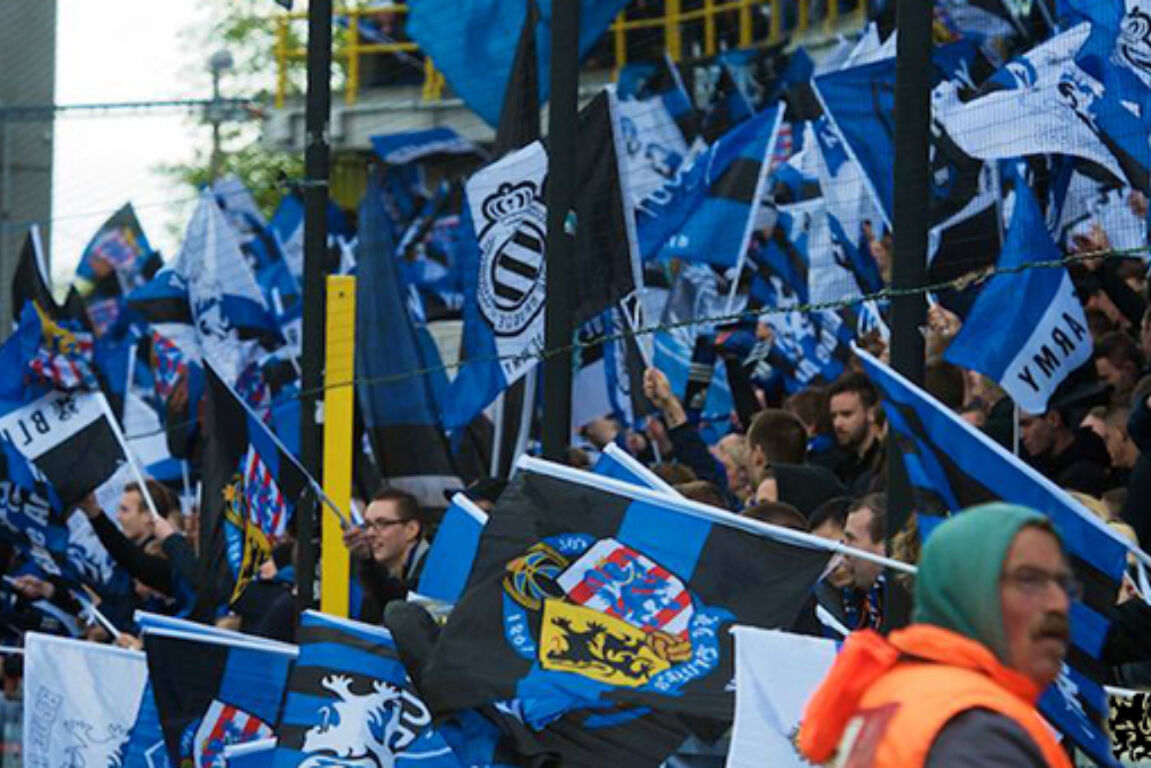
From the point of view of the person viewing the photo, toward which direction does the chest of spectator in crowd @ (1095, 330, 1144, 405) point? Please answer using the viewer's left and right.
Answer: facing to the left of the viewer

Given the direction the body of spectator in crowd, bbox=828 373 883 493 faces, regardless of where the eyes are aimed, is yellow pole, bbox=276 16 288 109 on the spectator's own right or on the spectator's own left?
on the spectator's own right

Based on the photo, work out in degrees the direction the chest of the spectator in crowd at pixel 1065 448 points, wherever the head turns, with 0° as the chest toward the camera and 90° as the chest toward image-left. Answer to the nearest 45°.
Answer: approximately 90°

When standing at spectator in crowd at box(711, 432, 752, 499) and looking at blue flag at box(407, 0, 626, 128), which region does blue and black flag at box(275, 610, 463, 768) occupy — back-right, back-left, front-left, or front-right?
back-left

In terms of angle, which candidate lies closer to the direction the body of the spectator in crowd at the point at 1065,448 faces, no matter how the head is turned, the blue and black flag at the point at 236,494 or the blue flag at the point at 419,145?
the blue and black flag

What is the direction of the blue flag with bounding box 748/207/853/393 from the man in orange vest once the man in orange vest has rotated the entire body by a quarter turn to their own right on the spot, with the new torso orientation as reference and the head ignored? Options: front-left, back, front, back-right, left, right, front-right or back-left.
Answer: back

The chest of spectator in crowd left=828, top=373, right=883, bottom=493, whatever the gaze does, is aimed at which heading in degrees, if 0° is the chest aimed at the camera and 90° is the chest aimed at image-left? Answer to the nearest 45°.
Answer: approximately 45°
